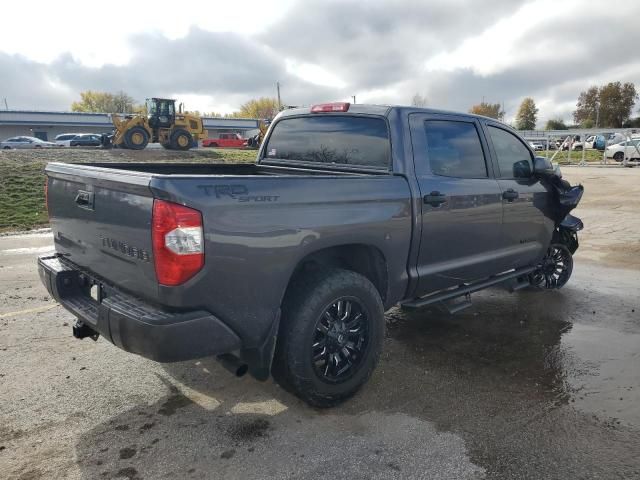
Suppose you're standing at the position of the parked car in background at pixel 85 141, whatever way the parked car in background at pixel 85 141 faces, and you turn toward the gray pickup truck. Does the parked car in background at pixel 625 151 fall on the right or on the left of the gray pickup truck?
left

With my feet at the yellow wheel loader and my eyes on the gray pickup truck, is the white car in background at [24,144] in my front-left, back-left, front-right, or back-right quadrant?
back-right

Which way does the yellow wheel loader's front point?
to the viewer's left

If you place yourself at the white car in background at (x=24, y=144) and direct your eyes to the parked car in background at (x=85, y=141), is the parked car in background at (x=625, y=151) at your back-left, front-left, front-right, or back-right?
front-right

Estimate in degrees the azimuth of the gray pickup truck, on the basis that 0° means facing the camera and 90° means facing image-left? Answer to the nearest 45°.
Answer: approximately 225°

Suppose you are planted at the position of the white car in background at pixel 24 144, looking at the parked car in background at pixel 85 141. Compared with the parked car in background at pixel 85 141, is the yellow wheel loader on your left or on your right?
right

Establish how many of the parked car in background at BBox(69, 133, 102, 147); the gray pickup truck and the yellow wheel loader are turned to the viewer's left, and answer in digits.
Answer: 2

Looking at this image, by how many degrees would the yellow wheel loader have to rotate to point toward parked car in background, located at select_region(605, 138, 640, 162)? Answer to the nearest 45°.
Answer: approximately 180°
